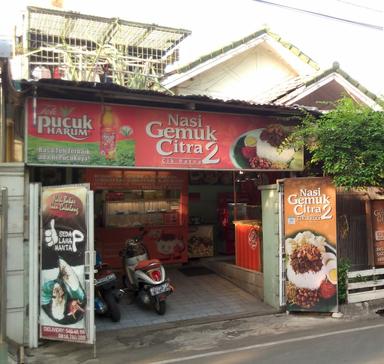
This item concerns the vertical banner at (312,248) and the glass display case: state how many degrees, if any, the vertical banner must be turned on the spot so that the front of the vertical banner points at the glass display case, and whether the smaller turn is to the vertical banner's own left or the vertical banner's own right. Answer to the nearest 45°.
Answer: approximately 135° to the vertical banner's own right

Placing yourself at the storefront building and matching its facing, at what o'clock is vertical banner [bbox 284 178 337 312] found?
The vertical banner is roughly at 9 o'clock from the storefront building.

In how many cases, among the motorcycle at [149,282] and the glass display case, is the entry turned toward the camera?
1

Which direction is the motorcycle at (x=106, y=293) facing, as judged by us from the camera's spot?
facing away from the viewer and to the left of the viewer

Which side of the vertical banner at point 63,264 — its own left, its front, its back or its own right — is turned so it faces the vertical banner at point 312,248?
left

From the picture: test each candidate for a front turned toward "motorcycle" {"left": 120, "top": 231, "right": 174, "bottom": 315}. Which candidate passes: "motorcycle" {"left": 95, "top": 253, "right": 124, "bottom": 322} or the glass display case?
the glass display case

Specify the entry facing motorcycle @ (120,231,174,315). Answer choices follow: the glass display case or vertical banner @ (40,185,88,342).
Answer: the glass display case

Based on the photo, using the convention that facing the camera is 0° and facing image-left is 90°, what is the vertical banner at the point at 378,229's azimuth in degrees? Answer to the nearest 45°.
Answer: approximately 0°
